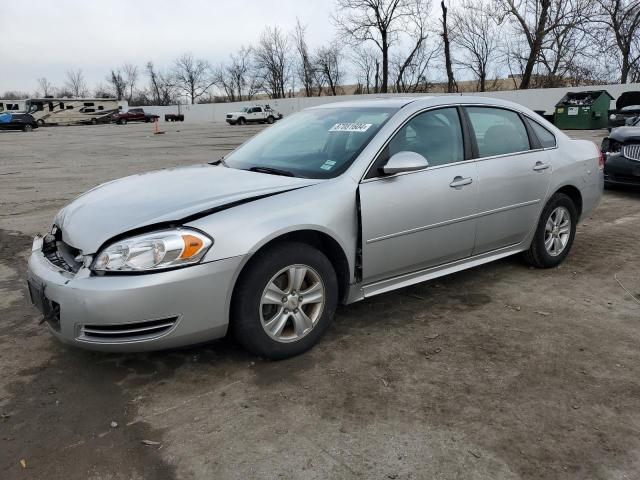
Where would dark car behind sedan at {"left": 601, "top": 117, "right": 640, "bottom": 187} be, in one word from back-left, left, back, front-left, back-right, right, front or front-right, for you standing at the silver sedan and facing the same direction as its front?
back

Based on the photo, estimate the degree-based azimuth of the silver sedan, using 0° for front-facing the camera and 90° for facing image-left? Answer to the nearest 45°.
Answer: approximately 45°

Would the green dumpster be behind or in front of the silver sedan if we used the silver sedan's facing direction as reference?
behind

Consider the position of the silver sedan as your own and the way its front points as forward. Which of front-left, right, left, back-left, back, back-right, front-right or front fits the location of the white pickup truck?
back-right

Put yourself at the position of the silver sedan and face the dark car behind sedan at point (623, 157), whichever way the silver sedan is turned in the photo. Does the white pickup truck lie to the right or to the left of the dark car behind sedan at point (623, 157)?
left

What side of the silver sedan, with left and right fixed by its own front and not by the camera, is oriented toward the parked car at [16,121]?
right
